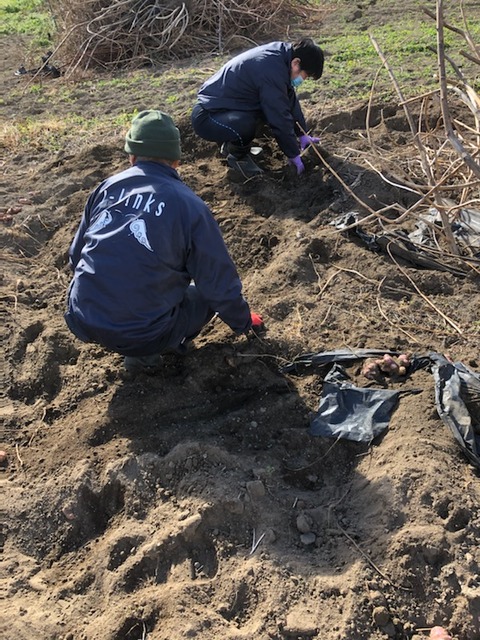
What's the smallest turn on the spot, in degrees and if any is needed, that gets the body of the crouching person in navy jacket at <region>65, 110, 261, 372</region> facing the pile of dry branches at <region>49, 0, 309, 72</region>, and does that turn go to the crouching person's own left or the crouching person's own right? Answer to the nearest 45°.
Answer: approximately 45° to the crouching person's own left

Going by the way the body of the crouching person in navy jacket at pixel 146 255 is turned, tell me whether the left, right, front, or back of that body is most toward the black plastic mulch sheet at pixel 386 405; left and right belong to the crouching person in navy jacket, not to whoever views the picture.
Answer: right

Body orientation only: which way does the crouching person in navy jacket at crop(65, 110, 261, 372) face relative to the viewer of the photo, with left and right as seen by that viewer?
facing away from the viewer and to the right of the viewer

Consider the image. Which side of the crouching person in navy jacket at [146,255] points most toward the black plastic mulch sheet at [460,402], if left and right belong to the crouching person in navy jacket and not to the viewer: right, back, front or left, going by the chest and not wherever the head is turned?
right

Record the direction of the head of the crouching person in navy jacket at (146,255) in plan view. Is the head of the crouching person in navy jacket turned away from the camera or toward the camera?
away from the camera
